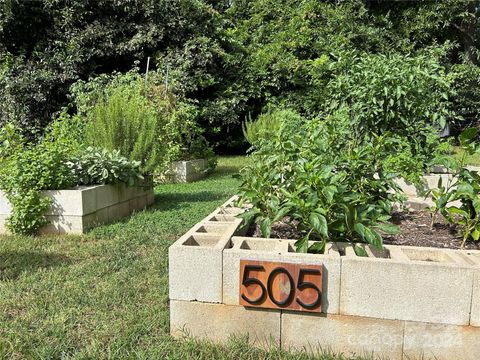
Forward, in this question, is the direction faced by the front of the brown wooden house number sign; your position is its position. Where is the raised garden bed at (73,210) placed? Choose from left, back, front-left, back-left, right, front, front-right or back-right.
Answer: back-right

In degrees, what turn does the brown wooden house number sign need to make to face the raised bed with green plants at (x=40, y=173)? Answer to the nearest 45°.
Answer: approximately 135° to its right

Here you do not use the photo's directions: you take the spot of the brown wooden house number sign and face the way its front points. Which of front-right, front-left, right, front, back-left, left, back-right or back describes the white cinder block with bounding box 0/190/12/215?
back-right

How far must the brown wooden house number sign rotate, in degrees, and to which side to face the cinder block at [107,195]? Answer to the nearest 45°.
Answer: approximately 135° to its right

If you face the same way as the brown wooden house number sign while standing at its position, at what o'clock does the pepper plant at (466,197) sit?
The pepper plant is roughly at 8 o'clock from the brown wooden house number sign.

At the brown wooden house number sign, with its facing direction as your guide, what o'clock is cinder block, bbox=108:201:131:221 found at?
The cinder block is roughly at 5 o'clock from the brown wooden house number sign.

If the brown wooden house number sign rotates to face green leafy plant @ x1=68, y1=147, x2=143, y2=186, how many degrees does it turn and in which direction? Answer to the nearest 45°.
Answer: approximately 135° to its right

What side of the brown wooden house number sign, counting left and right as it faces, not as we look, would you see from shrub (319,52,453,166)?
back

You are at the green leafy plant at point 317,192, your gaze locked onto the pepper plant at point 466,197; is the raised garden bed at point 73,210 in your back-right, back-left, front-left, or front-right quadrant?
back-left

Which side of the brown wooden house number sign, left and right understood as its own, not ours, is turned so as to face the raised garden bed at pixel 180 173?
back

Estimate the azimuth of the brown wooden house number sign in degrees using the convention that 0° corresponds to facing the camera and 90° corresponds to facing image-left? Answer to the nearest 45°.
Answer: approximately 0°

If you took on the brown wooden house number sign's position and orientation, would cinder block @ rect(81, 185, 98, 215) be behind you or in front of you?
behind
